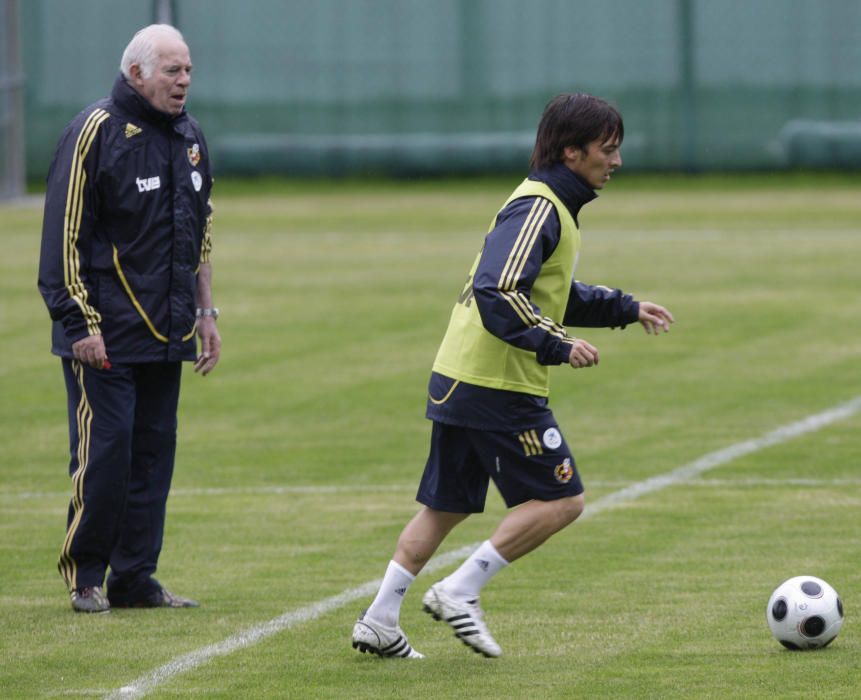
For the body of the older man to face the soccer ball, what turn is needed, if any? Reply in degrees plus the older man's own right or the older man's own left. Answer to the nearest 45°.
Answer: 0° — they already face it

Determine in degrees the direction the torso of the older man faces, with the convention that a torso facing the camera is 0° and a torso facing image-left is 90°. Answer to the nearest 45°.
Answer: approximately 315°
